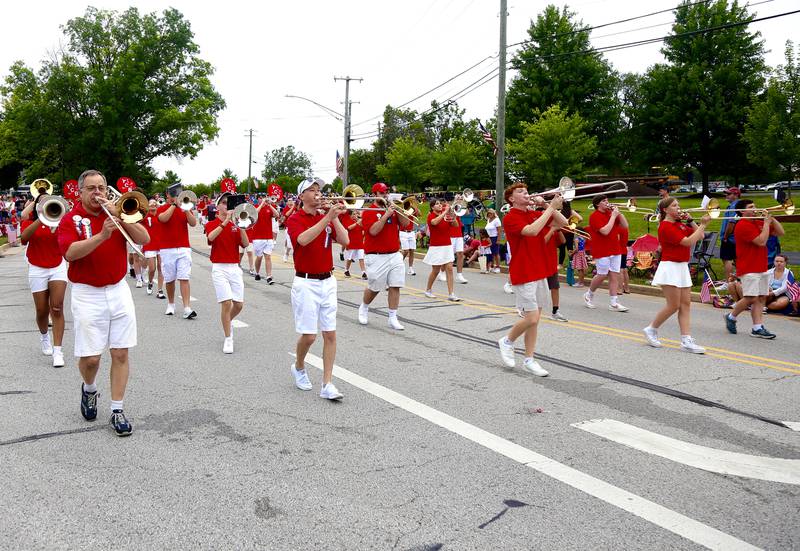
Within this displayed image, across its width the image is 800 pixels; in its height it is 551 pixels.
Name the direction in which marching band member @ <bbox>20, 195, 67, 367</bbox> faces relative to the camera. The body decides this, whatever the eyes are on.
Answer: toward the camera

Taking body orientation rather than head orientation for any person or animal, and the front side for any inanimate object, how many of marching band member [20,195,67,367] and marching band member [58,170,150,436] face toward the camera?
2

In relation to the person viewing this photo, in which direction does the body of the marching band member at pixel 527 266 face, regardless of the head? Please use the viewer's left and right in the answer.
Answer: facing the viewer and to the right of the viewer

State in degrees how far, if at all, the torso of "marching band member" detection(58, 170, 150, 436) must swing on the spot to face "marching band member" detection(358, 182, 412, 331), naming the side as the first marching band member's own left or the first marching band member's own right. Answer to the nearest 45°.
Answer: approximately 135° to the first marching band member's own left

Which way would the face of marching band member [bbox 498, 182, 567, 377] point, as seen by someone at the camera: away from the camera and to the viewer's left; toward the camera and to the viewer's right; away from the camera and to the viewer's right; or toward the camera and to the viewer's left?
toward the camera and to the viewer's right

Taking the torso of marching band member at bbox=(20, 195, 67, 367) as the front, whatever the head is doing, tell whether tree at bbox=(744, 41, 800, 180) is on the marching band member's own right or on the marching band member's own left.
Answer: on the marching band member's own left
